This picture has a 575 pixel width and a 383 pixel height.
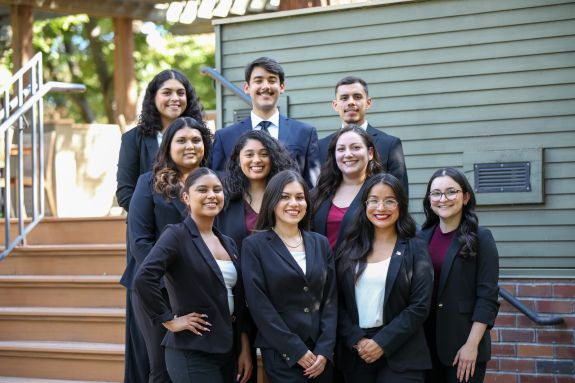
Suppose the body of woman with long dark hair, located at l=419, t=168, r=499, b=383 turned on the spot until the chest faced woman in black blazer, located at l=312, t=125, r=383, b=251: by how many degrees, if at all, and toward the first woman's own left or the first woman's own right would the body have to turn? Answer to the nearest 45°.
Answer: approximately 45° to the first woman's own right

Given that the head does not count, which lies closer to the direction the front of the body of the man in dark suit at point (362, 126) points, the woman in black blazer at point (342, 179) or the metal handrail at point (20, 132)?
the woman in black blazer

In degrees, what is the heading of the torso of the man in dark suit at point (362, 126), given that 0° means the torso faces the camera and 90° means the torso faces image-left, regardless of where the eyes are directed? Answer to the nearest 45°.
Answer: approximately 0°

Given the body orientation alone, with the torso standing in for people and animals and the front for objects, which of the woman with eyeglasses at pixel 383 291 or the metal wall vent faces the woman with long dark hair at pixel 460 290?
the metal wall vent

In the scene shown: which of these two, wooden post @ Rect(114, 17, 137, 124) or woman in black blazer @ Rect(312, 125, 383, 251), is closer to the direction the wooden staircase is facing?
the woman in black blazer
